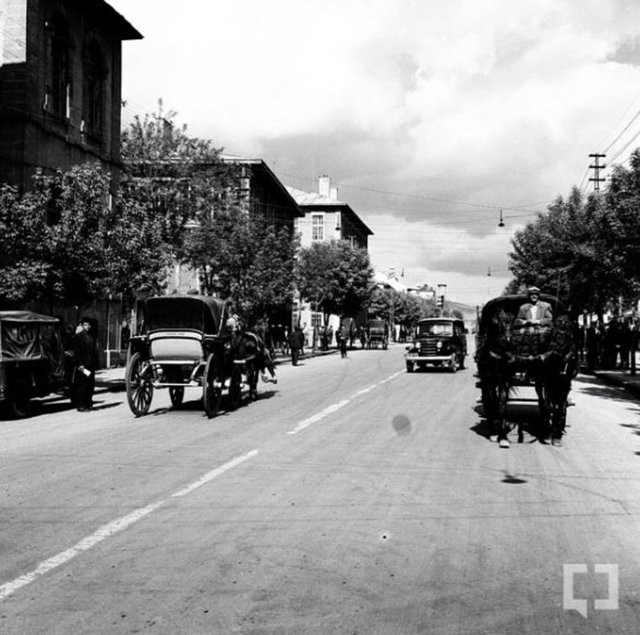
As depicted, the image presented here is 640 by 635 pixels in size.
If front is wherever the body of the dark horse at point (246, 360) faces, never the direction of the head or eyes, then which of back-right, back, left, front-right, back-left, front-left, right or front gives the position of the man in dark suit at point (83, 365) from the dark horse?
back-left

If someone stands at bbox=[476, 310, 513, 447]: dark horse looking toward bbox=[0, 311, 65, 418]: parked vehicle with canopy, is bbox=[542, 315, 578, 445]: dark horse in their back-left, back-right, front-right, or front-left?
back-right

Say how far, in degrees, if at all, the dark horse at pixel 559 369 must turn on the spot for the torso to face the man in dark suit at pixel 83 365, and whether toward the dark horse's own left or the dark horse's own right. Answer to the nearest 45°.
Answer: approximately 90° to the dark horse's own right

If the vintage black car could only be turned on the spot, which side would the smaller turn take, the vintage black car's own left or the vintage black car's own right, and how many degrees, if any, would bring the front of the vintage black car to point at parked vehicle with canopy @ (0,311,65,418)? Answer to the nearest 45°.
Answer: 0° — it already faces it

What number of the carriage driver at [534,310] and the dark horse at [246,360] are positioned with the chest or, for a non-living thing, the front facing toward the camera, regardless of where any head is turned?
1

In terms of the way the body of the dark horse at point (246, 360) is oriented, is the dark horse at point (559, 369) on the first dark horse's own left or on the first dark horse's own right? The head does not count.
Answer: on the first dark horse's own right

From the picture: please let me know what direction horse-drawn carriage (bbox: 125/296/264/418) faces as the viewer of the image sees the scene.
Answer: facing away from the viewer and to the right of the viewer

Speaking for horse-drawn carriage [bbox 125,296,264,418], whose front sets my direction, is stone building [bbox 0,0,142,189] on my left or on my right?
on my left

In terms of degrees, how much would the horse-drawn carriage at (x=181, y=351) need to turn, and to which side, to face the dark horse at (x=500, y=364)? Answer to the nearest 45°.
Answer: approximately 90° to its right

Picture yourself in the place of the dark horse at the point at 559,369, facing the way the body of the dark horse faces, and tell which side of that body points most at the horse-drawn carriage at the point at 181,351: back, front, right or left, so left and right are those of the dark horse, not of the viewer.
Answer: right

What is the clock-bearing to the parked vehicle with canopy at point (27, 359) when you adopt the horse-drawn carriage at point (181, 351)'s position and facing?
The parked vehicle with canopy is roughly at 8 o'clock from the horse-drawn carriage.

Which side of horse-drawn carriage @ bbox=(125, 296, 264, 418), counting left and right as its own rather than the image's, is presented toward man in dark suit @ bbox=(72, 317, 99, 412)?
left

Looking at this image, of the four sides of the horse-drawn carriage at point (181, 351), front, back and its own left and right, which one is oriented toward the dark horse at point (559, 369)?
right
